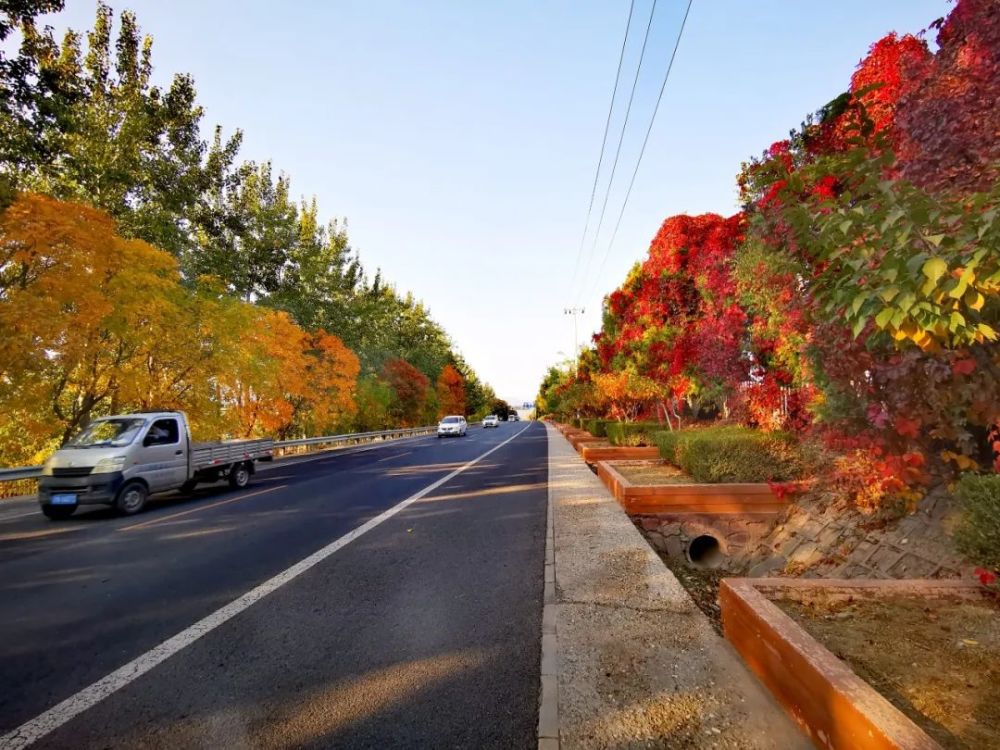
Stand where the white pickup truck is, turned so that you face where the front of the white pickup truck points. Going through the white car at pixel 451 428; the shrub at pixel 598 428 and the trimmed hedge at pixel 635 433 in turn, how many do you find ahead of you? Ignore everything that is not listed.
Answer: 0

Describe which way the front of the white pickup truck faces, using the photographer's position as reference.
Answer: facing the viewer and to the left of the viewer

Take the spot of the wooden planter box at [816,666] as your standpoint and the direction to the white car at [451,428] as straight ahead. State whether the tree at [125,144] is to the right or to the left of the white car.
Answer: left

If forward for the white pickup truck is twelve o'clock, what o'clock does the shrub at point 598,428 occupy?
The shrub is roughly at 7 o'clock from the white pickup truck.

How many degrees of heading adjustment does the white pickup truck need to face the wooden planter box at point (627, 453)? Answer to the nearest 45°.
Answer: approximately 135° to its left

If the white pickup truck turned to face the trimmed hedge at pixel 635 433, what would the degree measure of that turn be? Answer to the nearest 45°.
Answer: approximately 135° to its left

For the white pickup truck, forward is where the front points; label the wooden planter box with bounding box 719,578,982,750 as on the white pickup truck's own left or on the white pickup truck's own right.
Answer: on the white pickup truck's own left

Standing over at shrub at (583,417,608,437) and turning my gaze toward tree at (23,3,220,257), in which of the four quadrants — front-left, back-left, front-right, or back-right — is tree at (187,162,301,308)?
front-right

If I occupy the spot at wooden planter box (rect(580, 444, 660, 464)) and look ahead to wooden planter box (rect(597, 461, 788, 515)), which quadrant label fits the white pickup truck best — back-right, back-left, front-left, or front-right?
front-right

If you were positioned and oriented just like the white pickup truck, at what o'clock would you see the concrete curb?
The concrete curb is roughly at 10 o'clock from the white pickup truck.

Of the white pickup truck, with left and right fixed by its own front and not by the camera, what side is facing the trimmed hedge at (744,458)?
left

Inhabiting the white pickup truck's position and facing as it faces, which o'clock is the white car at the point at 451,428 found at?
The white car is roughly at 6 o'clock from the white pickup truck.
